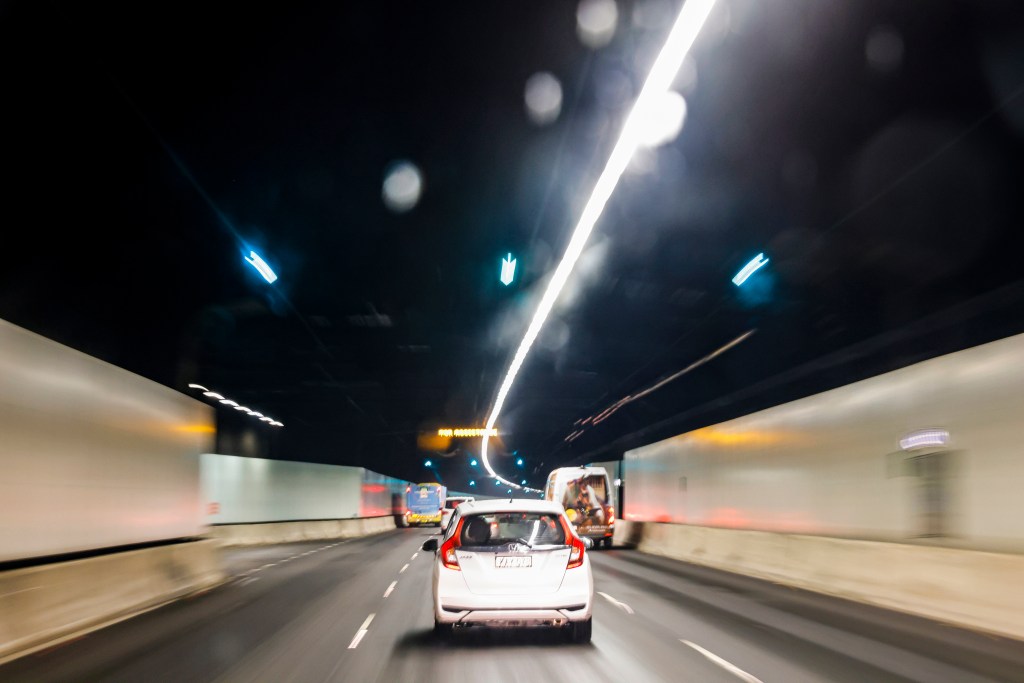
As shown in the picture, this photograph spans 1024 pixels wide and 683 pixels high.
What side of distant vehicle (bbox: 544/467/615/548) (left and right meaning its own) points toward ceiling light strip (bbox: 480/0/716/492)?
back

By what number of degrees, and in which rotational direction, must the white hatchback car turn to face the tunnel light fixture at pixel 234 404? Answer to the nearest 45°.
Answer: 0° — it already faces it

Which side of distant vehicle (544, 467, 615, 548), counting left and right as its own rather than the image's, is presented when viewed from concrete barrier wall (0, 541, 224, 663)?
back

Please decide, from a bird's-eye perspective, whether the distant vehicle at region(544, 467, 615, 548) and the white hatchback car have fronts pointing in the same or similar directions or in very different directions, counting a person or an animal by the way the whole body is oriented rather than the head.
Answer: same or similar directions

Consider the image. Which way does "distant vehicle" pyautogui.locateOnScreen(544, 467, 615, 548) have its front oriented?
away from the camera

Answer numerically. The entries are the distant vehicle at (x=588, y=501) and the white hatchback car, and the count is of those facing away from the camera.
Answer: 2

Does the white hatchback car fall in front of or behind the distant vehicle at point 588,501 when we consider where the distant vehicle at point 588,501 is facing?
behind

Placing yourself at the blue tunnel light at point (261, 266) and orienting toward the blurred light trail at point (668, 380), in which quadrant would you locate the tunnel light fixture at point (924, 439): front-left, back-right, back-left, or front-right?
front-right

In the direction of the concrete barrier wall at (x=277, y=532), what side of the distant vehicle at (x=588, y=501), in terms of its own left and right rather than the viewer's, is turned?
left

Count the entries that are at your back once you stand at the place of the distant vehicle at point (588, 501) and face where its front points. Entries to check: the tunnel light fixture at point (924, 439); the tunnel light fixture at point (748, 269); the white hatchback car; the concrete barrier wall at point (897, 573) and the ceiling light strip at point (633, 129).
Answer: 5

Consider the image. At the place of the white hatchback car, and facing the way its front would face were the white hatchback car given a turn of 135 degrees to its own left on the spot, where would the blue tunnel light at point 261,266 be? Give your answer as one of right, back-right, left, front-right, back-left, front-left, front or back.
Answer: right

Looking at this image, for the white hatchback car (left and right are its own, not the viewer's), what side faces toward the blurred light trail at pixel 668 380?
front

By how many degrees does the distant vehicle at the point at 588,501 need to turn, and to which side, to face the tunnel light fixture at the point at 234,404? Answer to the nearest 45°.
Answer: approximately 90° to its left

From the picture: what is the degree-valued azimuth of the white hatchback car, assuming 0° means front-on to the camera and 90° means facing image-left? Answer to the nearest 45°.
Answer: approximately 180°
